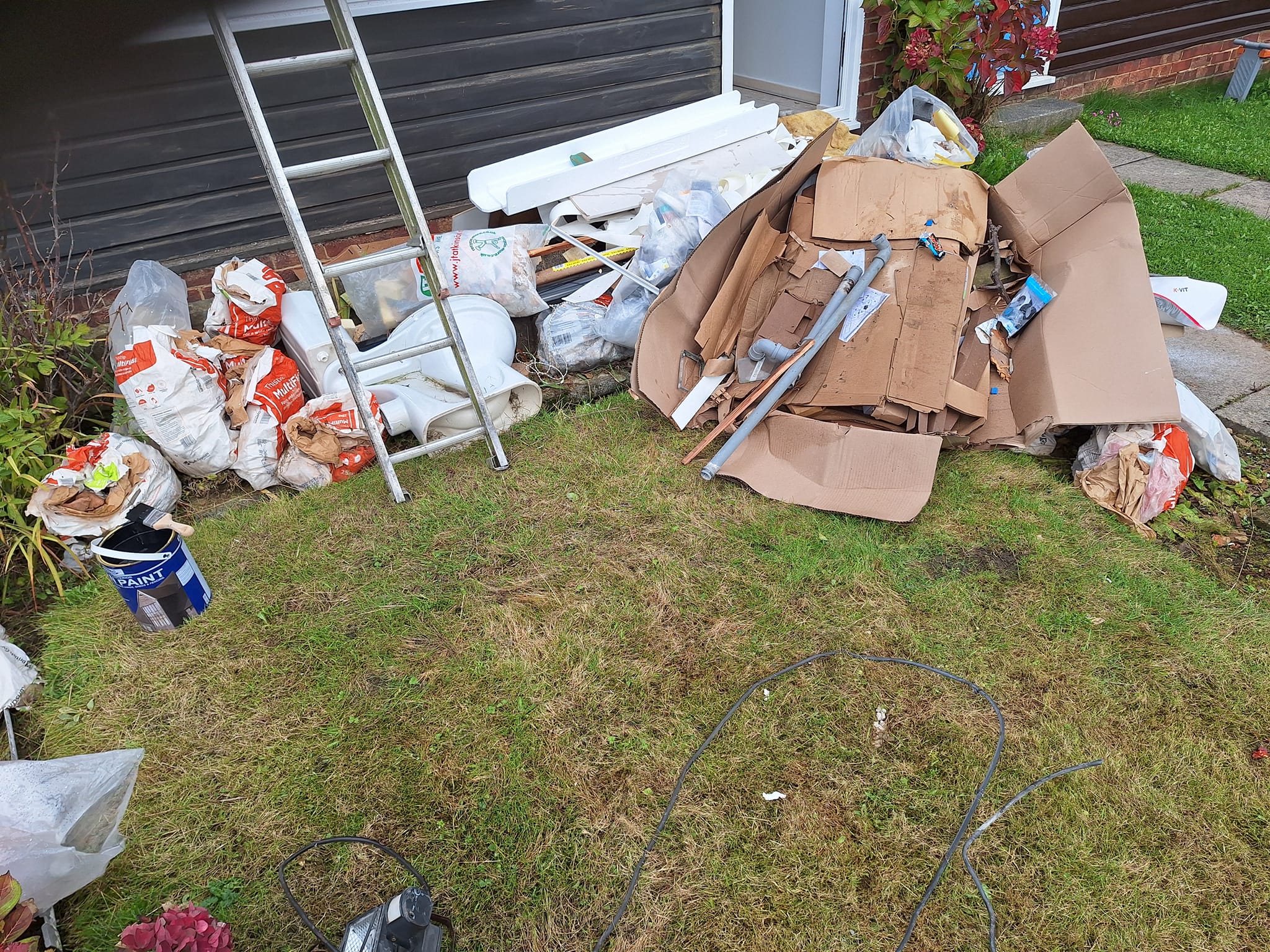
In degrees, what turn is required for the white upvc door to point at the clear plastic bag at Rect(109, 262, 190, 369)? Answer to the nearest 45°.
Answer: approximately 90° to its right

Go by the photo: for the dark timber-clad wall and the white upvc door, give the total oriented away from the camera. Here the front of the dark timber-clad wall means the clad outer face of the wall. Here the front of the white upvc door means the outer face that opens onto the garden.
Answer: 0

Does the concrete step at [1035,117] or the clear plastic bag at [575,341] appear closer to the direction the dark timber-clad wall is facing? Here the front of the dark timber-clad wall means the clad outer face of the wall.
the clear plastic bag

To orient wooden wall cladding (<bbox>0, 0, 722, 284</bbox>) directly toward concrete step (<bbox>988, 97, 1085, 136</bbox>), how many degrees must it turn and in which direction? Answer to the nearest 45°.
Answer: approximately 45° to its left

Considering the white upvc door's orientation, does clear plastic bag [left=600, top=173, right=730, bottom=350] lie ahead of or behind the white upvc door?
ahead

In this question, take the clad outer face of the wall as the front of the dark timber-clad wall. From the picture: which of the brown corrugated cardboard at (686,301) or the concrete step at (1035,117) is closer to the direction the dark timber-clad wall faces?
the brown corrugated cardboard

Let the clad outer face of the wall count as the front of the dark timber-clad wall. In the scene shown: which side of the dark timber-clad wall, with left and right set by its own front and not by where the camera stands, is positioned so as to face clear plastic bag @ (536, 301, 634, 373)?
front

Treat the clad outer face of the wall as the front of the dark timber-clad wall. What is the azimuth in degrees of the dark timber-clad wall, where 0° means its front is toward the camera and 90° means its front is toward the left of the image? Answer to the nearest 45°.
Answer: approximately 315°
